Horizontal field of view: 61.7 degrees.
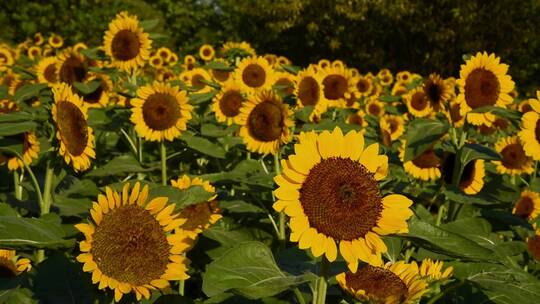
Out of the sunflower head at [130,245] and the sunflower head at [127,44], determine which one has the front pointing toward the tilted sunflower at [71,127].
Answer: the sunflower head at [127,44]

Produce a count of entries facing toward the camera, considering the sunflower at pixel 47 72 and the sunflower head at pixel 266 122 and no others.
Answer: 2

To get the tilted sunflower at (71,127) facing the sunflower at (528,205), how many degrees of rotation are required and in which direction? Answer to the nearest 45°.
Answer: approximately 135° to its left

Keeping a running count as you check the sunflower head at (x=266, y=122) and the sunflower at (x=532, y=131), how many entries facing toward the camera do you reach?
2

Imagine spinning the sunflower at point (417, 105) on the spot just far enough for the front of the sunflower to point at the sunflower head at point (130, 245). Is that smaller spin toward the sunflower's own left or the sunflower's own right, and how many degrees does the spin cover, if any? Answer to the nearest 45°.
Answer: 0° — it already faces it

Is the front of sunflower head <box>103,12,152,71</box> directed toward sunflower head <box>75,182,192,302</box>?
yes

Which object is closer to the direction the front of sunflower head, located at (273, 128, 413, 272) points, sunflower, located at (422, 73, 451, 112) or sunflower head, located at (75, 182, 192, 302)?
the sunflower head

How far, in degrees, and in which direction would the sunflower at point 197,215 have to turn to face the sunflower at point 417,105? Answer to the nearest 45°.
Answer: approximately 135° to its left

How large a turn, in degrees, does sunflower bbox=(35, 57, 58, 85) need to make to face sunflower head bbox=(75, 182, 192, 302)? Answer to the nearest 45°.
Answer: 0° — it already faces it
